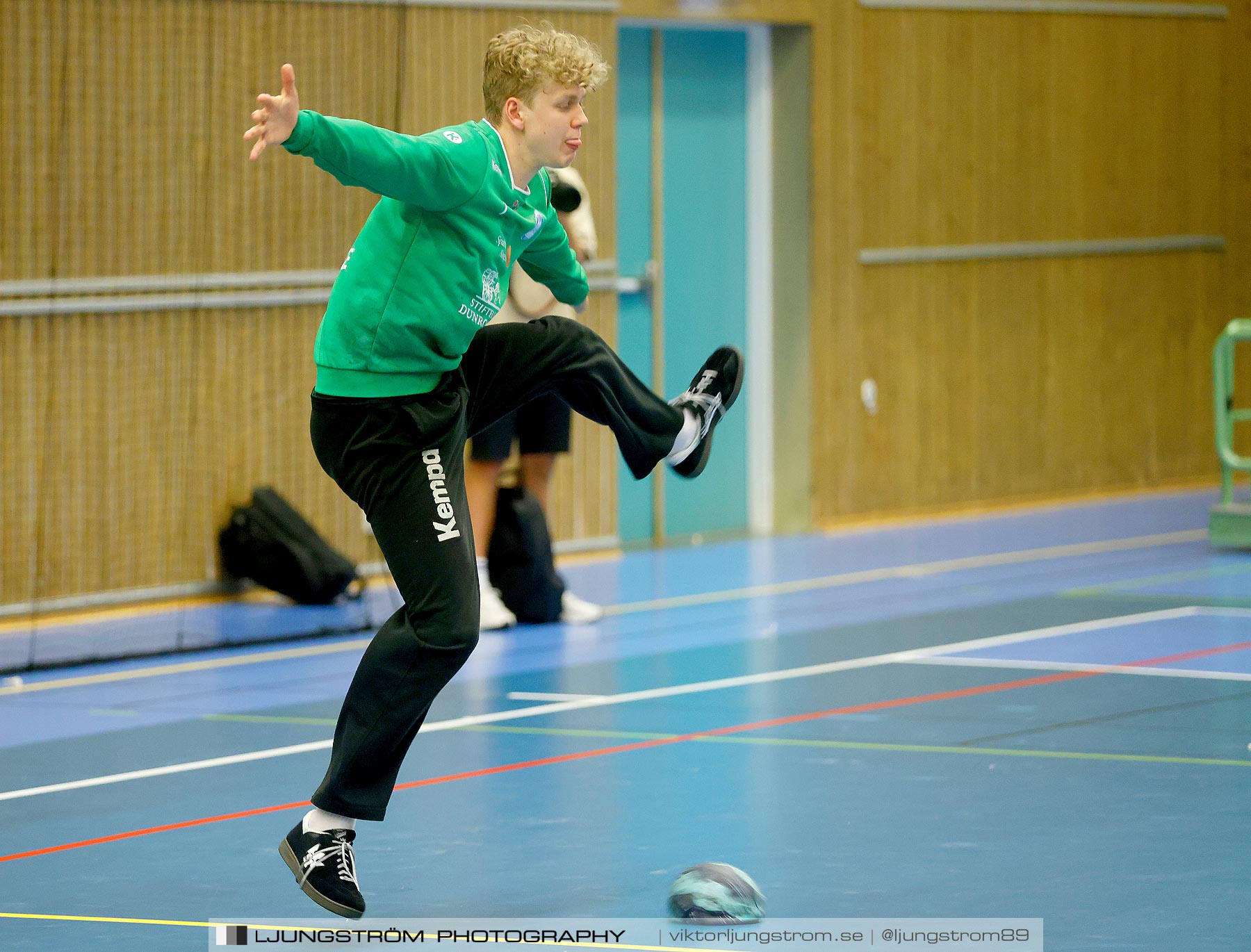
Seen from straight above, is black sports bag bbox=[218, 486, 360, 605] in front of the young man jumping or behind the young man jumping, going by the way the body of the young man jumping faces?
behind

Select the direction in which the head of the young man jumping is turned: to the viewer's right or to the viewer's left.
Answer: to the viewer's right

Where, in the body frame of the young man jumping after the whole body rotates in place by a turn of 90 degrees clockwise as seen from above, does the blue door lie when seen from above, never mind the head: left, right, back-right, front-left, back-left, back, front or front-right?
back-right

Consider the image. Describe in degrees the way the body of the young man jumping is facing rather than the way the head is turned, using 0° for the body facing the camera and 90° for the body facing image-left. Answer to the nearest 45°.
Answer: approximately 315°
